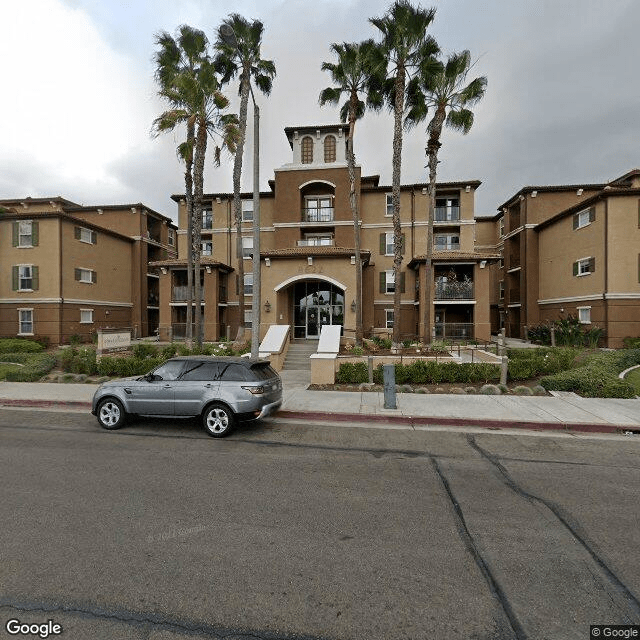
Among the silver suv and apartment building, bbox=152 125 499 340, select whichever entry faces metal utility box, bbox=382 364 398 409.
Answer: the apartment building

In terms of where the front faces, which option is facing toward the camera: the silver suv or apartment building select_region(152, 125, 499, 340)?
the apartment building

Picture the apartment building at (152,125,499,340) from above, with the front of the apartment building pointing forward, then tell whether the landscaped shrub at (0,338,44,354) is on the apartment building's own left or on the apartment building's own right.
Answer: on the apartment building's own right

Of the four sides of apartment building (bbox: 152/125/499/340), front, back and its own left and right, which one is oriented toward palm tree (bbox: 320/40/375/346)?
front

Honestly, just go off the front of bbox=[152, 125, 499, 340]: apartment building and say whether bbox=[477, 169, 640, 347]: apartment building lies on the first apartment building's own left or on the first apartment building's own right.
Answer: on the first apartment building's own left

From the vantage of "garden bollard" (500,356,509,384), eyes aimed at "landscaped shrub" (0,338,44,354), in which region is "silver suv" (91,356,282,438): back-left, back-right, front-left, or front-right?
front-left

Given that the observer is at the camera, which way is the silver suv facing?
facing away from the viewer and to the left of the viewer

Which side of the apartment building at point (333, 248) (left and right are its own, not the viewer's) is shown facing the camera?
front

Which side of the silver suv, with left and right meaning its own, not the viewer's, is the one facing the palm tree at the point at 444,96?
right

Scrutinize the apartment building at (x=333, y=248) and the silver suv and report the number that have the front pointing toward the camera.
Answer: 1

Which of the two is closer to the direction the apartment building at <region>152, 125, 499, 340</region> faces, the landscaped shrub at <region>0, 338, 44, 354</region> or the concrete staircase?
the concrete staircase

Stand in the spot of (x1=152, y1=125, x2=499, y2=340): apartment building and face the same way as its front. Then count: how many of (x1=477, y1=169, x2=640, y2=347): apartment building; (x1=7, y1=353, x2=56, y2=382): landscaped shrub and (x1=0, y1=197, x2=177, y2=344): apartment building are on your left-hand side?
1

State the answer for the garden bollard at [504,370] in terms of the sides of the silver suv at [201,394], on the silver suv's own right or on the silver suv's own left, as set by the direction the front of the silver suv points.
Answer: on the silver suv's own right

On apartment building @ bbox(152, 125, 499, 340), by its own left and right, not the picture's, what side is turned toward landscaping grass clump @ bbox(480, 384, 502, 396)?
front

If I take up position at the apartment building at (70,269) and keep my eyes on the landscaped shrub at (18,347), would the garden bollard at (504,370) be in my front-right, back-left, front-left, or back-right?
front-left

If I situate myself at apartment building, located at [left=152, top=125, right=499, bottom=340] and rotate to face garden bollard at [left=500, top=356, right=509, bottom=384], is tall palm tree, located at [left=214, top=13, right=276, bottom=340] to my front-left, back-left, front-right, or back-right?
front-right

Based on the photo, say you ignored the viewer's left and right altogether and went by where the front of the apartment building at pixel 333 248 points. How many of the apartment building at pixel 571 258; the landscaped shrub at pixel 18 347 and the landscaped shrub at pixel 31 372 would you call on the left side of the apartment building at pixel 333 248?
1
